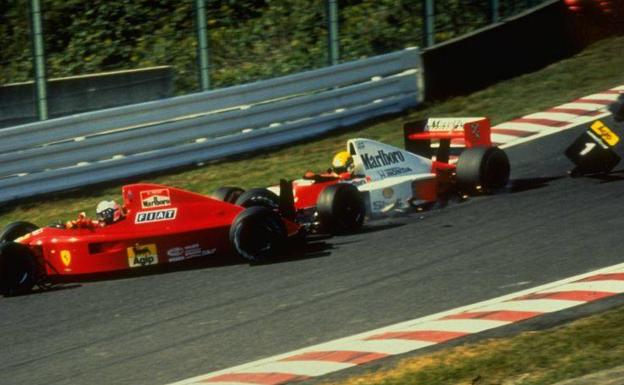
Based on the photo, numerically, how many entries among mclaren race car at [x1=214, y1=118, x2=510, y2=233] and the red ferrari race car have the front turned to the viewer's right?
0

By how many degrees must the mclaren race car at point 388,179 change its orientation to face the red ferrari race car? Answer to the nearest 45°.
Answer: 0° — it already faces it

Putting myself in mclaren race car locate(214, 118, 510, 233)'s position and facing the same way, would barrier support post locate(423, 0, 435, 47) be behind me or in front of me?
behind

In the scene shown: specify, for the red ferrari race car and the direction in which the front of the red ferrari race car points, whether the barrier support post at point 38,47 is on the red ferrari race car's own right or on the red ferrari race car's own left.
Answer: on the red ferrari race car's own right

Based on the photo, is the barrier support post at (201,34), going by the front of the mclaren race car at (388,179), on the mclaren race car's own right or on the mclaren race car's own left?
on the mclaren race car's own right

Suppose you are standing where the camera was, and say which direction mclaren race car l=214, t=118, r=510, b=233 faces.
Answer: facing the viewer and to the left of the viewer

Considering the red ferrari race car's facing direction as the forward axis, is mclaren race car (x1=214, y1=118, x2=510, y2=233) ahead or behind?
behind

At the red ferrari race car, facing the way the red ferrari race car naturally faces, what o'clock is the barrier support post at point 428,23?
The barrier support post is roughly at 4 o'clock from the red ferrari race car.

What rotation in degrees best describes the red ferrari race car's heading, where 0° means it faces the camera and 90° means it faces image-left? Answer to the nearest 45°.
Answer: approximately 90°

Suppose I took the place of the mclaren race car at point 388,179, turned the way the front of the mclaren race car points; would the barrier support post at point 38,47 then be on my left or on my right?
on my right

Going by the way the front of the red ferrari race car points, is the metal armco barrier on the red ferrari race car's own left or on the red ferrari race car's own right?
on the red ferrari race car's own right
